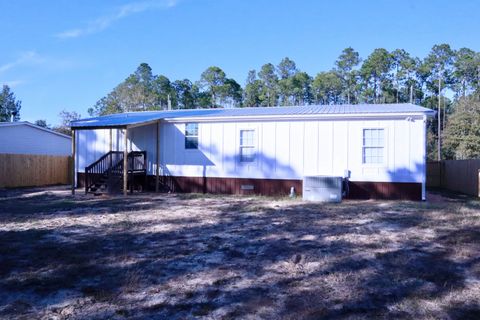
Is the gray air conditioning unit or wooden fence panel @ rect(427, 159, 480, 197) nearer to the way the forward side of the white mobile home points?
the gray air conditioning unit

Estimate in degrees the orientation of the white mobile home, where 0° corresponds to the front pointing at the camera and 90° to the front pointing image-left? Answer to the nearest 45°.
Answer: approximately 0°

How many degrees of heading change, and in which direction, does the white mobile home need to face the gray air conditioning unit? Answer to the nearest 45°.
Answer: approximately 45° to its left

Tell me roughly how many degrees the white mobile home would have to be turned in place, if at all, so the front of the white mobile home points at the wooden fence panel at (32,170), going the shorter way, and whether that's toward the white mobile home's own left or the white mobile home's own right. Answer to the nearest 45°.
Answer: approximately 135° to the white mobile home's own right

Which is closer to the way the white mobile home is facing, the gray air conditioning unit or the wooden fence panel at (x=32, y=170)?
the gray air conditioning unit

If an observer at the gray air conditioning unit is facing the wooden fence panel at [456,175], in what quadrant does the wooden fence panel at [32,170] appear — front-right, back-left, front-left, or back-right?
back-left

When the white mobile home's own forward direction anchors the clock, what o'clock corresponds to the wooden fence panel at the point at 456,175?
The wooden fence panel is roughly at 8 o'clock from the white mobile home.
